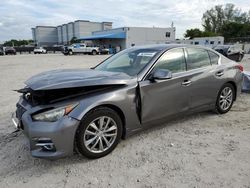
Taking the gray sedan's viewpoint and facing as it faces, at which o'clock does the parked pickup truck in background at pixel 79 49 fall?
The parked pickup truck in background is roughly at 4 o'clock from the gray sedan.

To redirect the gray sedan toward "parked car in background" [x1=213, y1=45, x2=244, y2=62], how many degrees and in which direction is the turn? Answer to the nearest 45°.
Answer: approximately 180°

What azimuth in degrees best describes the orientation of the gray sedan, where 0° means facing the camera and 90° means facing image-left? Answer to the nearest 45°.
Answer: approximately 45°
